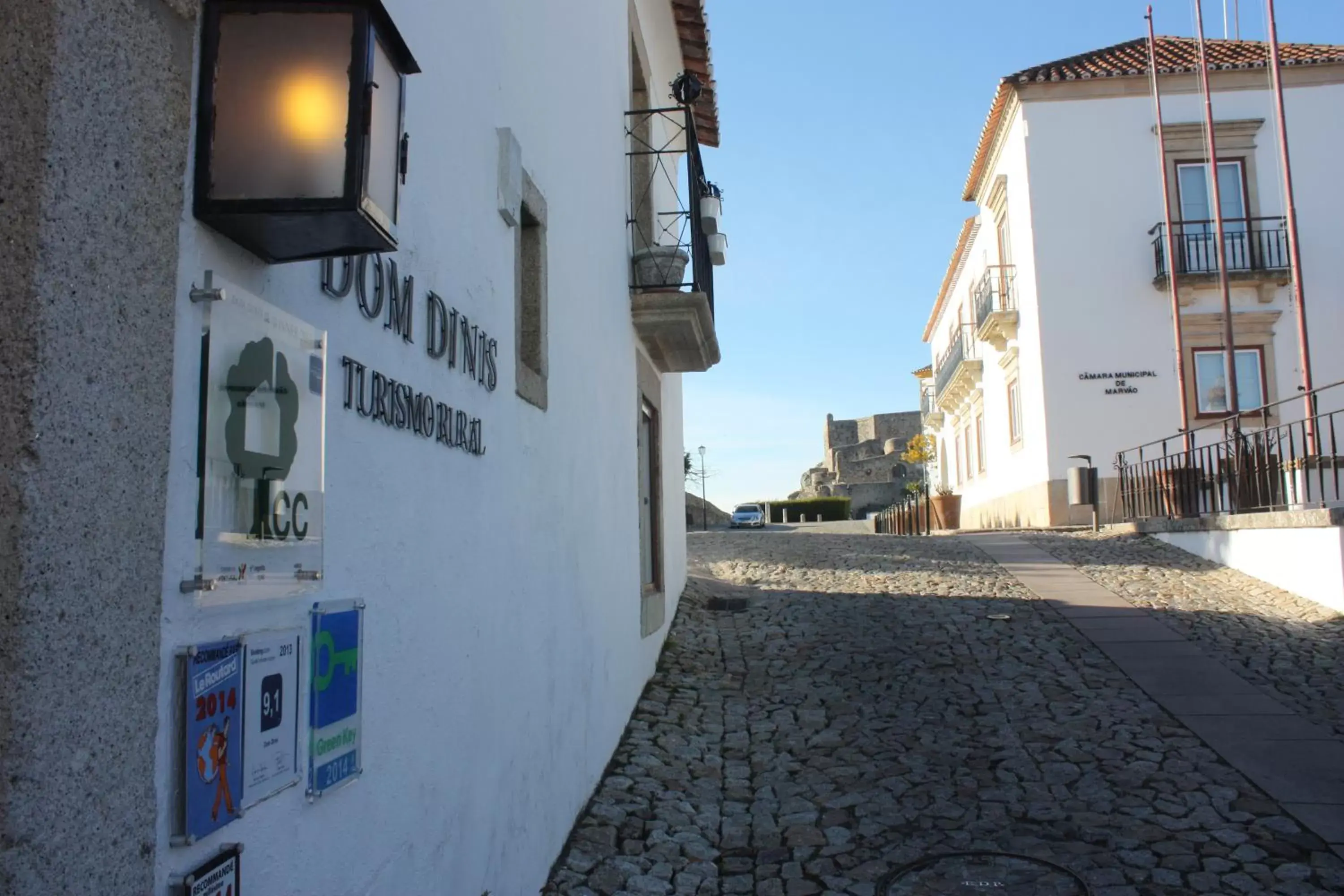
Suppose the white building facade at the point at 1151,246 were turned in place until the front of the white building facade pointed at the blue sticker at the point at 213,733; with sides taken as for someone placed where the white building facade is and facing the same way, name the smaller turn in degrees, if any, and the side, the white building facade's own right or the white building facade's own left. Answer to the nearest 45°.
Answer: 0° — it already faces it

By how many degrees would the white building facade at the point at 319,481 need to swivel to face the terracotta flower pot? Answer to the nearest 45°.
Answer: approximately 90° to its left

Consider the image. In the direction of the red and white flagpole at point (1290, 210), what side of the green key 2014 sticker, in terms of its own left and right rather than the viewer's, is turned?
left
